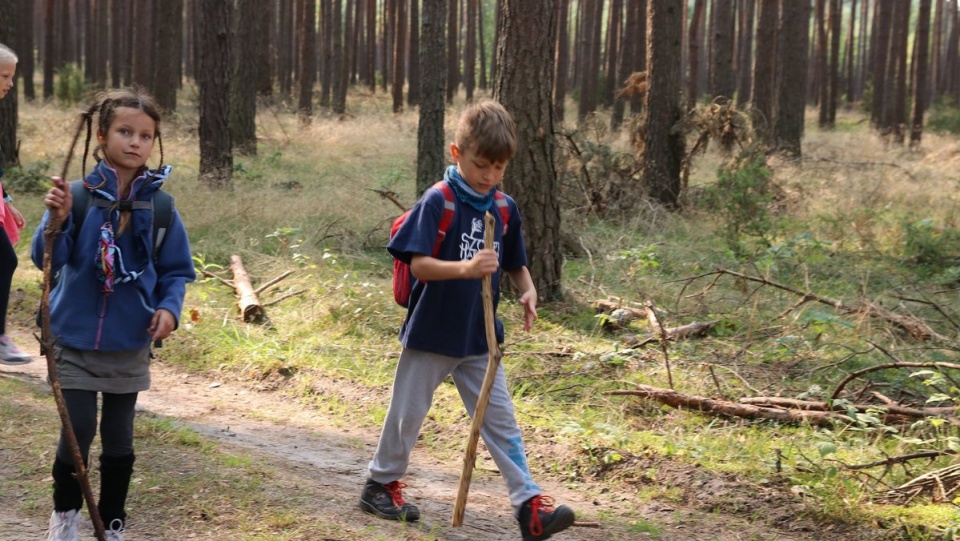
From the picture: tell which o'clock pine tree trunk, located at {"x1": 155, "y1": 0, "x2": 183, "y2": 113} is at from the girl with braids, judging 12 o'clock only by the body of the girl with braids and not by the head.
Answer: The pine tree trunk is roughly at 6 o'clock from the girl with braids.

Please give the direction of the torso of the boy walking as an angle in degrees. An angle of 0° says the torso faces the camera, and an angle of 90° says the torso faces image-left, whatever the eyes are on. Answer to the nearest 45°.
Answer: approximately 315°

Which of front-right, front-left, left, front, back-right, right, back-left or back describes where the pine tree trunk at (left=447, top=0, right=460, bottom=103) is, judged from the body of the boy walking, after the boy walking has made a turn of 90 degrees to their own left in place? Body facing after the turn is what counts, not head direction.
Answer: front-left

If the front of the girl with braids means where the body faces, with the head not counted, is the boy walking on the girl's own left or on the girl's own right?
on the girl's own left

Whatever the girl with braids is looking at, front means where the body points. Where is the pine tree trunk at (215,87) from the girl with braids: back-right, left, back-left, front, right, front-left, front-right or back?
back

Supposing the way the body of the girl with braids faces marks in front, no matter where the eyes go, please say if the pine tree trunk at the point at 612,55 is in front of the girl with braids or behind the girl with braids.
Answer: behind

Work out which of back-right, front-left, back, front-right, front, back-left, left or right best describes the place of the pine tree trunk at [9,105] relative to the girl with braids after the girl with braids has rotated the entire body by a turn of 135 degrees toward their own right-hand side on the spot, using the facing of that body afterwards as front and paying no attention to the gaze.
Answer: front-right

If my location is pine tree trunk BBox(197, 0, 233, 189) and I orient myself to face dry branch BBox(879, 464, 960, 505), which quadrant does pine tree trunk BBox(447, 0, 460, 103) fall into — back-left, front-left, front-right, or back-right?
back-left

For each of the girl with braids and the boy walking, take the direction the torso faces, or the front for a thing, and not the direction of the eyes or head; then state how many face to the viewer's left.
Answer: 0

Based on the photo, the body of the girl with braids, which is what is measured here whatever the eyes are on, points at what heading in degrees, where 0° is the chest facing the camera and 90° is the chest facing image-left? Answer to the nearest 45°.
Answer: approximately 0°
